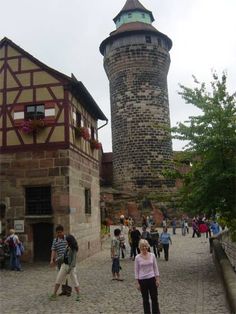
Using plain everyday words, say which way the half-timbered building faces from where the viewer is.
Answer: facing the viewer

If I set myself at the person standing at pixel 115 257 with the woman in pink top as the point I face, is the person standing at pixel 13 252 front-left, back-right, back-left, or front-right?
back-right

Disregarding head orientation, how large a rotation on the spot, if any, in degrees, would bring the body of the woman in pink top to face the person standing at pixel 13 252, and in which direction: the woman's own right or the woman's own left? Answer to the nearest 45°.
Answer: approximately 135° to the woman's own right

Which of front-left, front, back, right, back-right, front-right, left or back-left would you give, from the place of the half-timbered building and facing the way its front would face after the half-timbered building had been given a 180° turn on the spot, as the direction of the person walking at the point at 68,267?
back

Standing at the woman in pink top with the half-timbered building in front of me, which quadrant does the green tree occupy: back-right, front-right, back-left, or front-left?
front-right
